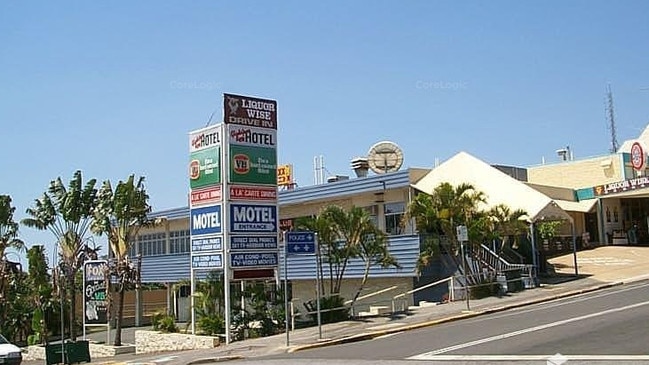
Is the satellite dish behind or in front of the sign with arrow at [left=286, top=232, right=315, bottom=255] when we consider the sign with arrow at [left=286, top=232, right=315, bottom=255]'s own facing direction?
behind

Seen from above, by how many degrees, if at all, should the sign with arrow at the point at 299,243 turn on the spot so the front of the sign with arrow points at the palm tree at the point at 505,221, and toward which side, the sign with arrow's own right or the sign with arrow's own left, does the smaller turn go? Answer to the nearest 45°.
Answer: approximately 135° to the sign with arrow's own left

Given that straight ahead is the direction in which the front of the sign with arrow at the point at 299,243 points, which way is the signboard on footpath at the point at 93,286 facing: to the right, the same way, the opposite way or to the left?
the same way

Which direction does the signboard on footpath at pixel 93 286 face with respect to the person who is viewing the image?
facing the viewer

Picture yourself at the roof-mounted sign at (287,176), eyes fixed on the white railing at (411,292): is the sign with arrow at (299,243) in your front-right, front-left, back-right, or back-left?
front-right

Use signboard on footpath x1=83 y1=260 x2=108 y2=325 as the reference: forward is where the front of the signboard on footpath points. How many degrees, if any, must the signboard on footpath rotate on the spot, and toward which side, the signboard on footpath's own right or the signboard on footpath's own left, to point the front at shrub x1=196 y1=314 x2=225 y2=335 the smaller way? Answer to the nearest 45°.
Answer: approximately 45° to the signboard on footpath's own left

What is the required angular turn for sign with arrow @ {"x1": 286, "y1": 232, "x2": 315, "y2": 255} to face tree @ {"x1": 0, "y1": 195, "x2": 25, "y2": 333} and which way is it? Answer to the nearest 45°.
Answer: approximately 135° to its right

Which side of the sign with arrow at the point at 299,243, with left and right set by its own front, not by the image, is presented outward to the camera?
front

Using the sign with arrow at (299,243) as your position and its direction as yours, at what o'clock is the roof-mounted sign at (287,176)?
The roof-mounted sign is roughly at 6 o'clock from the sign with arrow.

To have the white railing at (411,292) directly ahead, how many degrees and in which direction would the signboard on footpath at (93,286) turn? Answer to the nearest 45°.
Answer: approximately 45° to its left

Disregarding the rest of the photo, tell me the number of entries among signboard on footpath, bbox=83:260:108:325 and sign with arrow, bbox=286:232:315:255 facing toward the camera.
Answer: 2

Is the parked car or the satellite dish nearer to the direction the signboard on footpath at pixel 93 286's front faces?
the parked car

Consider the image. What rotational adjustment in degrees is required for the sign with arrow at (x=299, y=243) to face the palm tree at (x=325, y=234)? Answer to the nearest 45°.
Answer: approximately 180°
